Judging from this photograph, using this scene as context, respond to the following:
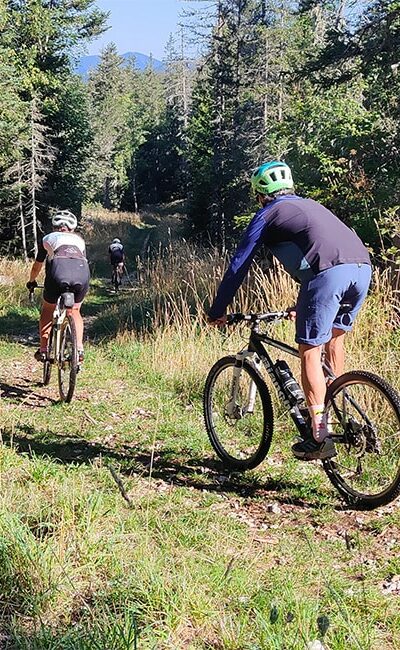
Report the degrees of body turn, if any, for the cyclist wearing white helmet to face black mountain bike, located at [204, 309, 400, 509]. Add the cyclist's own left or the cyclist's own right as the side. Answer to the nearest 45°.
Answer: approximately 135° to the cyclist's own right

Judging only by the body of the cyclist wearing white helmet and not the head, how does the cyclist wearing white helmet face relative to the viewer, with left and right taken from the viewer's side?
facing away from the viewer

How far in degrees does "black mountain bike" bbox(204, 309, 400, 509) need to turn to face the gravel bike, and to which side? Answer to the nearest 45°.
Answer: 0° — it already faces it

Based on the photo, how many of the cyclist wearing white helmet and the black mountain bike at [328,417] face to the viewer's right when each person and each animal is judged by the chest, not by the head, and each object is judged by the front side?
0

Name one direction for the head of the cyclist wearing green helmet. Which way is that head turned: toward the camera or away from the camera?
away from the camera

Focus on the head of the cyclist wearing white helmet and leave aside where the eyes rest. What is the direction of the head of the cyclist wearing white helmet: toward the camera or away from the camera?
away from the camera

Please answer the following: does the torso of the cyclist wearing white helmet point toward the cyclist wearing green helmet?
no

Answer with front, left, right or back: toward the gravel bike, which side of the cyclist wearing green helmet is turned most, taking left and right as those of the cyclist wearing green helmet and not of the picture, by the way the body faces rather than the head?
front

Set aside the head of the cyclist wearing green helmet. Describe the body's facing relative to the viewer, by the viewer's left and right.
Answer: facing away from the viewer and to the left of the viewer

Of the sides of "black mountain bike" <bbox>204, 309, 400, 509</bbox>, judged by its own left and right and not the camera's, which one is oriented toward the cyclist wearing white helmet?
front

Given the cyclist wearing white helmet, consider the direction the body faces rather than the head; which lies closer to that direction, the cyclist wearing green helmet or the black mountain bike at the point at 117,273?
the black mountain bike

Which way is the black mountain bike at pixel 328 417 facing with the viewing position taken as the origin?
facing away from the viewer and to the left of the viewer

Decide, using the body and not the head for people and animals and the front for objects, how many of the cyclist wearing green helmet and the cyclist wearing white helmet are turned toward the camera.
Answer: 0

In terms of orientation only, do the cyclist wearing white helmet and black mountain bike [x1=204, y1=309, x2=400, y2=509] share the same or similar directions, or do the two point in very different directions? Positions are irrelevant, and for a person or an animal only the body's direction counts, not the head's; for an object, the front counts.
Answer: same or similar directions
